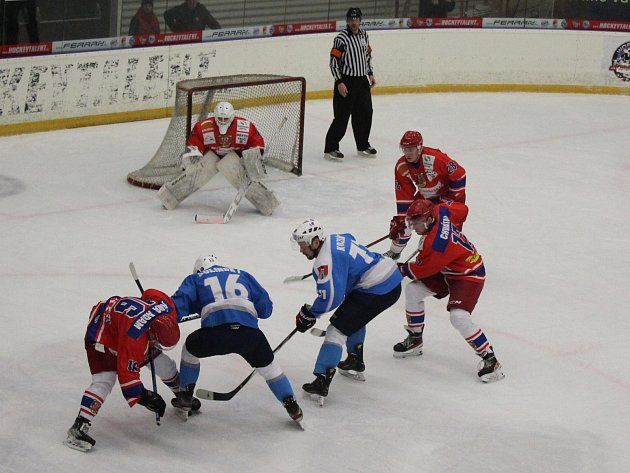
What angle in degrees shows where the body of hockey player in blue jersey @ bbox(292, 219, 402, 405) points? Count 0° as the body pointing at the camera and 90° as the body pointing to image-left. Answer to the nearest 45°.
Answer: approximately 90°

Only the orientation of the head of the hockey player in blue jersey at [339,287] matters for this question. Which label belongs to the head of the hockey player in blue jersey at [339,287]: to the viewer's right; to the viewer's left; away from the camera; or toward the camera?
to the viewer's left

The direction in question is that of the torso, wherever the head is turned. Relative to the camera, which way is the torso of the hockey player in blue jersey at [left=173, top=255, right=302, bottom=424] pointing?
away from the camera

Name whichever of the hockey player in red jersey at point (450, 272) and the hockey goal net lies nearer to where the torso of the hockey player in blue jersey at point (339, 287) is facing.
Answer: the hockey goal net

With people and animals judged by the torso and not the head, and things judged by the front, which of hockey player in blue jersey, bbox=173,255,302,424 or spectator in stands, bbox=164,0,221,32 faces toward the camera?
the spectator in stands

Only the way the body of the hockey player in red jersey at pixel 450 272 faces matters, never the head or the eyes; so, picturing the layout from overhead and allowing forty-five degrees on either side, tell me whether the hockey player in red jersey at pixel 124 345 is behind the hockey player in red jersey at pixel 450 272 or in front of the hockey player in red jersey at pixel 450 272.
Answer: in front

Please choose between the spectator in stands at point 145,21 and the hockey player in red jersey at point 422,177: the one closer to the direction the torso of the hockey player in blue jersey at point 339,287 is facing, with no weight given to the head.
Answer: the spectator in stands

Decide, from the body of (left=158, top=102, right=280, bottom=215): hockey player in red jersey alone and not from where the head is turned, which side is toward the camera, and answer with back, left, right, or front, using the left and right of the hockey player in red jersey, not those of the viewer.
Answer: front

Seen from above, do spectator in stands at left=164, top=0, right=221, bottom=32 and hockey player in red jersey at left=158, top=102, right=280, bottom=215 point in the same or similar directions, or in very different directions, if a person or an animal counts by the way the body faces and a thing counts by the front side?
same or similar directions

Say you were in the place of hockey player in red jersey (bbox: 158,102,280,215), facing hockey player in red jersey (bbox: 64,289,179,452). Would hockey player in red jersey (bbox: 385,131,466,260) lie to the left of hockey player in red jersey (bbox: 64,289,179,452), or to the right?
left

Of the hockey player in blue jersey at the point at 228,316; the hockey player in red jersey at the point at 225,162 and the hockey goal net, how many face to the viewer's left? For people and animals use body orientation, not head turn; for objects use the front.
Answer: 0

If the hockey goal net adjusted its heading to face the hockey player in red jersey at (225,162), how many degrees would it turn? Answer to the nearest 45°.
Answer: approximately 45° to its right

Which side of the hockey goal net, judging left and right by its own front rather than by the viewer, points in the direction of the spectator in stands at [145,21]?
back

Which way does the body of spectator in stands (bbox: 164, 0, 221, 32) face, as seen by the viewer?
toward the camera
